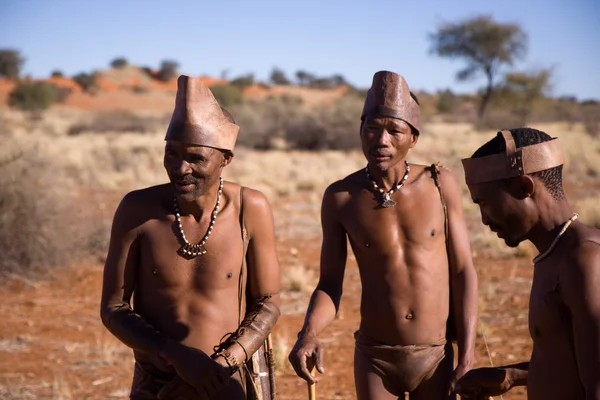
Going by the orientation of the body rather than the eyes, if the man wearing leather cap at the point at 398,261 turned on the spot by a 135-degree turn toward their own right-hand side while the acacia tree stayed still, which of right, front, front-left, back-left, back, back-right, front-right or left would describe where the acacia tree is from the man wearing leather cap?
front-right

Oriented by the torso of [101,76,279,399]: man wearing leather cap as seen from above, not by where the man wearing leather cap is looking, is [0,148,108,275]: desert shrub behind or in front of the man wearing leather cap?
behind

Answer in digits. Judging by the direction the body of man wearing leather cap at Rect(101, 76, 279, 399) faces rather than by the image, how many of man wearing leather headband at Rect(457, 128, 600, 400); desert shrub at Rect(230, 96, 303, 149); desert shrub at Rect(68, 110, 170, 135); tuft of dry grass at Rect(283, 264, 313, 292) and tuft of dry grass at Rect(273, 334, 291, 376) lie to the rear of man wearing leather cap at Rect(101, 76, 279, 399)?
4

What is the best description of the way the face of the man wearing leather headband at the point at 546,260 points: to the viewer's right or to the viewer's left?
to the viewer's left

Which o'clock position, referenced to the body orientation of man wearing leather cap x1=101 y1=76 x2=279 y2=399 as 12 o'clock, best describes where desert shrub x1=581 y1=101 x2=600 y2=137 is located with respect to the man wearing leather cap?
The desert shrub is roughly at 7 o'clock from the man wearing leather cap.

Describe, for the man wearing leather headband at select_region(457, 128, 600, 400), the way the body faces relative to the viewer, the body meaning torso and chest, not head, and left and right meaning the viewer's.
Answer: facing to the left of the viewer

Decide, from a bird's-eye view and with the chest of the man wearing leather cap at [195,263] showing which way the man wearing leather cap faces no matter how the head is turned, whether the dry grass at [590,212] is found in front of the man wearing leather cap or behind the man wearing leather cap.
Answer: behind

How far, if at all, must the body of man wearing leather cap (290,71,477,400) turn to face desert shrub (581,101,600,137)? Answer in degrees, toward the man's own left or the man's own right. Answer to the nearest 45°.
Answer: approximately 180°

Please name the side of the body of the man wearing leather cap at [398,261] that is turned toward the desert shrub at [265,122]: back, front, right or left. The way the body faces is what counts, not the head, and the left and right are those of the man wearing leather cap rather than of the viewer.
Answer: back

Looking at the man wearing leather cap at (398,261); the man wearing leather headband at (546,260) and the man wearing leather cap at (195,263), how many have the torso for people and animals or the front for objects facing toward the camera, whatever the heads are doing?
2

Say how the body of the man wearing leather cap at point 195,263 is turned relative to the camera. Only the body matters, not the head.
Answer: toward the camera

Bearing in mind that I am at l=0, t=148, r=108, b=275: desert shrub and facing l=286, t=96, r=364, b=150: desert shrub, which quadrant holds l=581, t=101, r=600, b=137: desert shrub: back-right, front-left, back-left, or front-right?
front-right

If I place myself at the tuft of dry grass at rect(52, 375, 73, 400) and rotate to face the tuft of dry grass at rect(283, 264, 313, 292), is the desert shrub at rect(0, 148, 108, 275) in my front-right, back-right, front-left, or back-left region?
front-left

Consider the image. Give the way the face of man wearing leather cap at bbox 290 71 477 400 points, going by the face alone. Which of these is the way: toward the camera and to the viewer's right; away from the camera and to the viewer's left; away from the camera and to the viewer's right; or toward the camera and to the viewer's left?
toward the camera and to the viewer's left

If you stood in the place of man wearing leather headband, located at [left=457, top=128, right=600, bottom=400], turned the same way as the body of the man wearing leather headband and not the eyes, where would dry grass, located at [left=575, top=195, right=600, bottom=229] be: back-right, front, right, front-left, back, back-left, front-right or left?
right

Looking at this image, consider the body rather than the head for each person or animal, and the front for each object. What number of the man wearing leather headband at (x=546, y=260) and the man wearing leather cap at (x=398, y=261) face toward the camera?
1

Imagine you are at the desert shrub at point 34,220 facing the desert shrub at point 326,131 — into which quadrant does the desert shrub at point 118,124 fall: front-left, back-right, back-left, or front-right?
front-left
